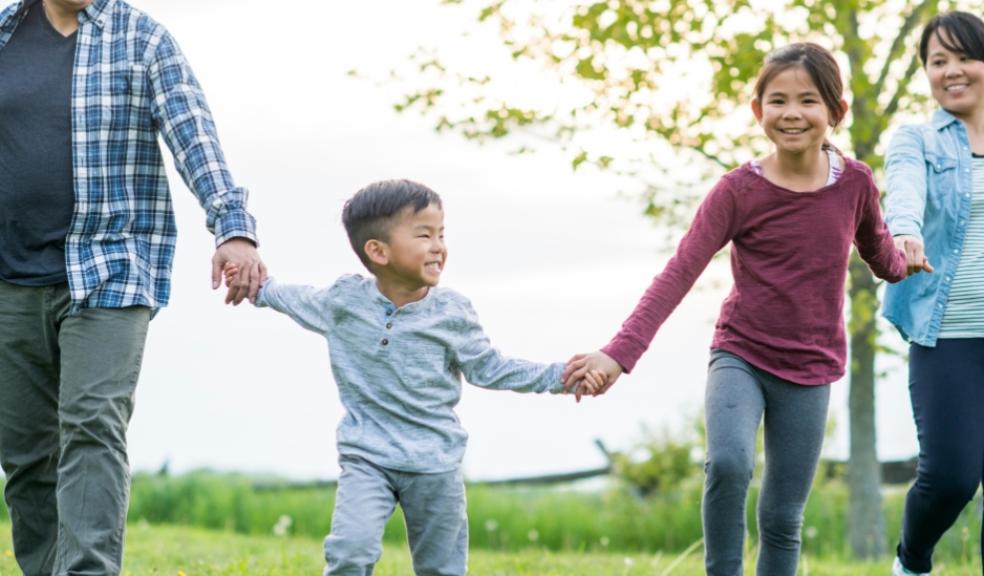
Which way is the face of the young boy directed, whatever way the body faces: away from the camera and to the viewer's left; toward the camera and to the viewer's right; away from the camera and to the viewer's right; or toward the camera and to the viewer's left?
toward the camera and to the viewer's right

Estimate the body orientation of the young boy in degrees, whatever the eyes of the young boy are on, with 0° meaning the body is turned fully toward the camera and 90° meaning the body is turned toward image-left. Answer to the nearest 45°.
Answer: approximately 0°

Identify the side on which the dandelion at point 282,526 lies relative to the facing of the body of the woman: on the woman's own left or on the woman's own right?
on the woman's own right

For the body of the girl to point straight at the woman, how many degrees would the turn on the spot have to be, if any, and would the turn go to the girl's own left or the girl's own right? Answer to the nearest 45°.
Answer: approximately 135° to the girl's own left

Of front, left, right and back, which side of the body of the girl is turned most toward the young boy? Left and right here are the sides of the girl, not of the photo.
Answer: right

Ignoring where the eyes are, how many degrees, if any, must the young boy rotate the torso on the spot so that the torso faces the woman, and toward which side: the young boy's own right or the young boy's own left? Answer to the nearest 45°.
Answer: approximately 90° to the young boy's own left

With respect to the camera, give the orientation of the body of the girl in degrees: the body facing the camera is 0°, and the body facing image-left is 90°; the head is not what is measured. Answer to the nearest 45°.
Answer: approximately 0°

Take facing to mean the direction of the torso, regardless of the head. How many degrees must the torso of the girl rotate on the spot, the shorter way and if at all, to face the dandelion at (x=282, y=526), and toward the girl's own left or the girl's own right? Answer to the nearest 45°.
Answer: approximately 135° to the girl's own right

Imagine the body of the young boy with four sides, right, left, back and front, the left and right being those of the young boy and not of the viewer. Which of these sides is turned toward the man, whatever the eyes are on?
right
